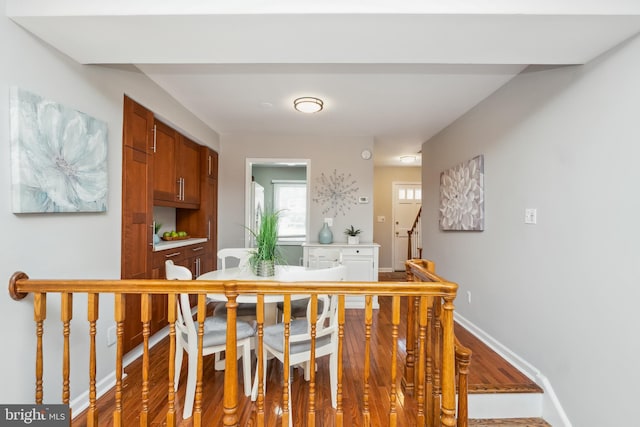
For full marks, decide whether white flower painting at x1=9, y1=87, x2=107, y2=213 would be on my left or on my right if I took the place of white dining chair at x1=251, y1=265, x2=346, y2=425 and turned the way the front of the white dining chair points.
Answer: on my left

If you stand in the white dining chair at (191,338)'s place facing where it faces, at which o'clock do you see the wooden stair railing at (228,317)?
The wooden stair railing is roughly at 4 o'clock from the white dining chair.

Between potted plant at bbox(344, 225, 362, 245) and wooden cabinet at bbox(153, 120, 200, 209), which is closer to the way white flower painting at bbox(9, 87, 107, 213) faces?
the potted plant

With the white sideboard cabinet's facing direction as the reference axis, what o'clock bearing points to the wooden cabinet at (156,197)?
The wooden cabinet is roughly at 2 o'clock from the white sideboard cabinet.

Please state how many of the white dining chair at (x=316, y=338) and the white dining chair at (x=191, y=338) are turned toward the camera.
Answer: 0

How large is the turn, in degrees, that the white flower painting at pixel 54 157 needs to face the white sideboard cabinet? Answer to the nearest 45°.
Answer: approximately 45° to its left

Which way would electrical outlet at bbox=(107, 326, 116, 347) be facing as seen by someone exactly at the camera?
facing the viewer and to the right of the viewer

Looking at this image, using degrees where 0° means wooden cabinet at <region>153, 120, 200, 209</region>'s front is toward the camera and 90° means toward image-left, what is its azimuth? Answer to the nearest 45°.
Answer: approximately 315°

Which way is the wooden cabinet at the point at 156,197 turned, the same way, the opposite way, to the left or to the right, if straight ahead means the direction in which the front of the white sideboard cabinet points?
to the left

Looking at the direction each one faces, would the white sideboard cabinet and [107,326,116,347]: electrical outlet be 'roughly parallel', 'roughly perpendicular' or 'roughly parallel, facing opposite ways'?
roughly perpendicular

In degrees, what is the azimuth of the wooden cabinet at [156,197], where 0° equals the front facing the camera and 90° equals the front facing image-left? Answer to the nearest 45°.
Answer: approximately 315°
